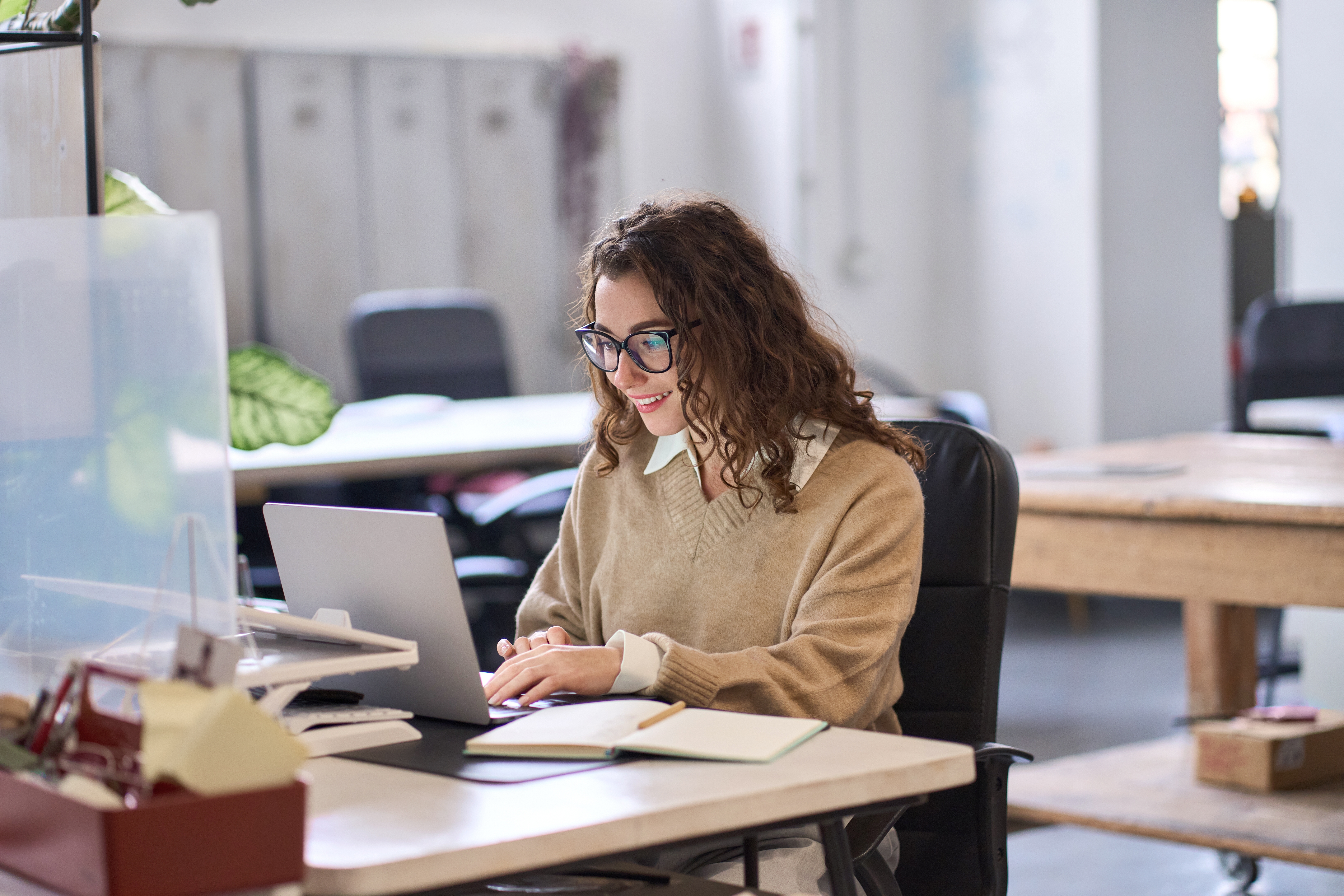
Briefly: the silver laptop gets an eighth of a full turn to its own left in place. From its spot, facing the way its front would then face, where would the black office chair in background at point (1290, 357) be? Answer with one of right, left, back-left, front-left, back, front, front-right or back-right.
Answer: front-right

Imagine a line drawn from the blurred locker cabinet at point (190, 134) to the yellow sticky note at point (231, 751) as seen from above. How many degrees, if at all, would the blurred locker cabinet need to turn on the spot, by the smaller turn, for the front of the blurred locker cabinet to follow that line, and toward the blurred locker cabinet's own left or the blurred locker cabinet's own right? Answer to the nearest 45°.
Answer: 0° — it already faces it

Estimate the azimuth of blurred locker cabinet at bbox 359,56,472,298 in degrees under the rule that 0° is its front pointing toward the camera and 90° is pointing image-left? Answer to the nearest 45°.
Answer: approximately 0°

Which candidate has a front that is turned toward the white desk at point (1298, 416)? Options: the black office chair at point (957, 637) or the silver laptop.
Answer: the silver laptop

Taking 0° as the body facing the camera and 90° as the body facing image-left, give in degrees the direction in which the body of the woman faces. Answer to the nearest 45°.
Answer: approximately 45°

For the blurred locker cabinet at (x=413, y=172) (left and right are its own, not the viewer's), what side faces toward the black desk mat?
front

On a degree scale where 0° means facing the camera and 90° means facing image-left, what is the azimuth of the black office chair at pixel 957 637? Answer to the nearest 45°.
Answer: approximately 45°

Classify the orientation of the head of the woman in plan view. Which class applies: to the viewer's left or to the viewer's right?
to the viewer's left

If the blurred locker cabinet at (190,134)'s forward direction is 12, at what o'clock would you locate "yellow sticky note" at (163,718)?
The yellow sticky note is roughly at 12 o'clock from the blurred locker cabinet.

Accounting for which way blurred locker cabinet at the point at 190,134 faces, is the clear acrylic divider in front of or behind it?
in front
